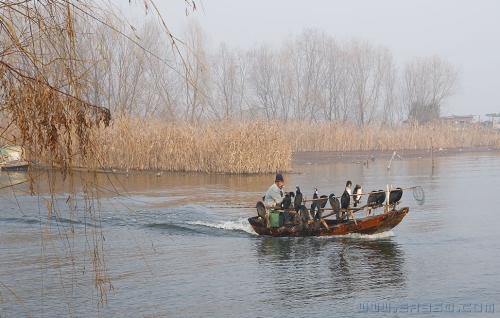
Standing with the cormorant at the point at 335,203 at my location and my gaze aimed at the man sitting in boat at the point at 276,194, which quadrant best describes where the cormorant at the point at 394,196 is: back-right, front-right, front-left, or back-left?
back-right

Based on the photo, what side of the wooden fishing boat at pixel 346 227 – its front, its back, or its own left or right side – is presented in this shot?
right
